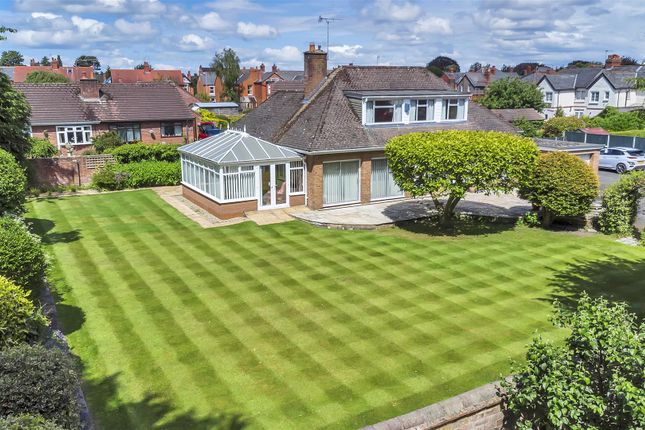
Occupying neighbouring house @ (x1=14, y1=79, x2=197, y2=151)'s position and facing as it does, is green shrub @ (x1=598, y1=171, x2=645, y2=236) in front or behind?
in front

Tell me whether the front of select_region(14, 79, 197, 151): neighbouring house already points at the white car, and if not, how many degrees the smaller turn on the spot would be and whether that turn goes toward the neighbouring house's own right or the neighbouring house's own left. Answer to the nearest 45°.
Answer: approximately 45° to the neighbouring house's own left

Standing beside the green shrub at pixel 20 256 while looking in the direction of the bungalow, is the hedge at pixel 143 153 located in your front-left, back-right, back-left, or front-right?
front-left

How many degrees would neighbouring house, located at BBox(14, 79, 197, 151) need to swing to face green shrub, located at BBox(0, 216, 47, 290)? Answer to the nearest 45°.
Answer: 0° — it already faces it

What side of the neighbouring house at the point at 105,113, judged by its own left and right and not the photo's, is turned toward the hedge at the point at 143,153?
front

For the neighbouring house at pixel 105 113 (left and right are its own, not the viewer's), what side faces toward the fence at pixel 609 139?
left

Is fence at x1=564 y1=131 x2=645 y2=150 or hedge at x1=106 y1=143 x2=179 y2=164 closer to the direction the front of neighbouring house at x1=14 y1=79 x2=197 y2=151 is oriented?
the hedge

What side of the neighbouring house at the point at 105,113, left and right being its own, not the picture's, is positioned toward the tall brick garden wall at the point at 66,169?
front

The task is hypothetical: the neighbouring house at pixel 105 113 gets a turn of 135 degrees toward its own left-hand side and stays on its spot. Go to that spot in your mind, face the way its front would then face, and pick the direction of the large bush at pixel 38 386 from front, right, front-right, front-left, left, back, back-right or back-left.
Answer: back-right

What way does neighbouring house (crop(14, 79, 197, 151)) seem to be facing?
toward the camera

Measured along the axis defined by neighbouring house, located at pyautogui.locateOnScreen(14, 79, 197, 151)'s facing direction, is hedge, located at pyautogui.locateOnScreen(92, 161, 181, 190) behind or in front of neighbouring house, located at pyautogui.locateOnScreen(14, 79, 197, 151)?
in front

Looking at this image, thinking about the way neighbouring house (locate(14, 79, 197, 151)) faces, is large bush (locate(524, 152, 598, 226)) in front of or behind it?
in front

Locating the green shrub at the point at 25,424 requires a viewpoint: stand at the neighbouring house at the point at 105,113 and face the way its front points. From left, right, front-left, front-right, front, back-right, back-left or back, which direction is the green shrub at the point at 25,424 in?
front

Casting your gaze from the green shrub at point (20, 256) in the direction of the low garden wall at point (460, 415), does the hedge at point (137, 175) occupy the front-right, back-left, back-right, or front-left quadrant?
back-left

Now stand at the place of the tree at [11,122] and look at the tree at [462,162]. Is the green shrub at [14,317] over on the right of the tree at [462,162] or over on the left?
right
